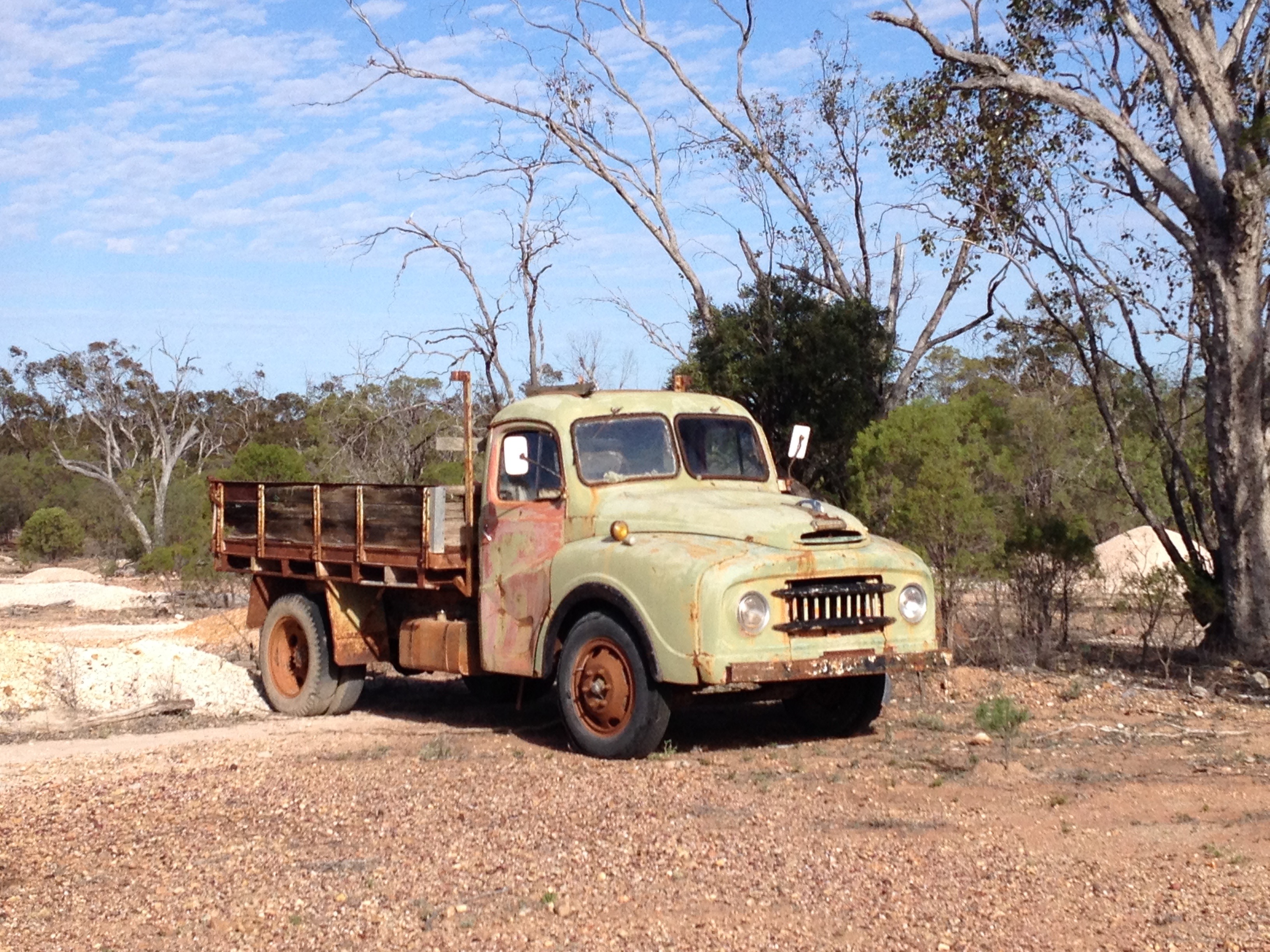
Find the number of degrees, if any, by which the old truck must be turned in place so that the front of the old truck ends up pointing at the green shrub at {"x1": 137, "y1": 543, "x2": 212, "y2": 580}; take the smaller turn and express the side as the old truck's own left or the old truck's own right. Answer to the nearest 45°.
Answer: approximately 180°

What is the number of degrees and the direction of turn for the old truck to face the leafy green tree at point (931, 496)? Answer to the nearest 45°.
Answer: approximately 90° to its left

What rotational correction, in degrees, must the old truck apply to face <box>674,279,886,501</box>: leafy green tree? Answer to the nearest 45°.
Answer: approximately 135° to its left

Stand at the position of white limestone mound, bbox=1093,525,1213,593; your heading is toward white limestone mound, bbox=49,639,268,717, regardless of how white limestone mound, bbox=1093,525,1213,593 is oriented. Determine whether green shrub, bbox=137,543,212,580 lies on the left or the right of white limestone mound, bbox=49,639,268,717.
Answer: right

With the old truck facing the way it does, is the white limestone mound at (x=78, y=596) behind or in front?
behind

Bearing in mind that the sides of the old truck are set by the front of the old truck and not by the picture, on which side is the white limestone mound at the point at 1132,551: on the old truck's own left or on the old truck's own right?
on the old truck's own left

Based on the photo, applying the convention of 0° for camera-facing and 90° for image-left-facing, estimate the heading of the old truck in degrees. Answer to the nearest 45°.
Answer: approximately 315°

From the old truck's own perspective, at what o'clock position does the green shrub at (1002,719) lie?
The green shrub is roughly at 11 o'clock from the old truck.

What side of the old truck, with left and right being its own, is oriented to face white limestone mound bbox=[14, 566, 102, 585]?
back
